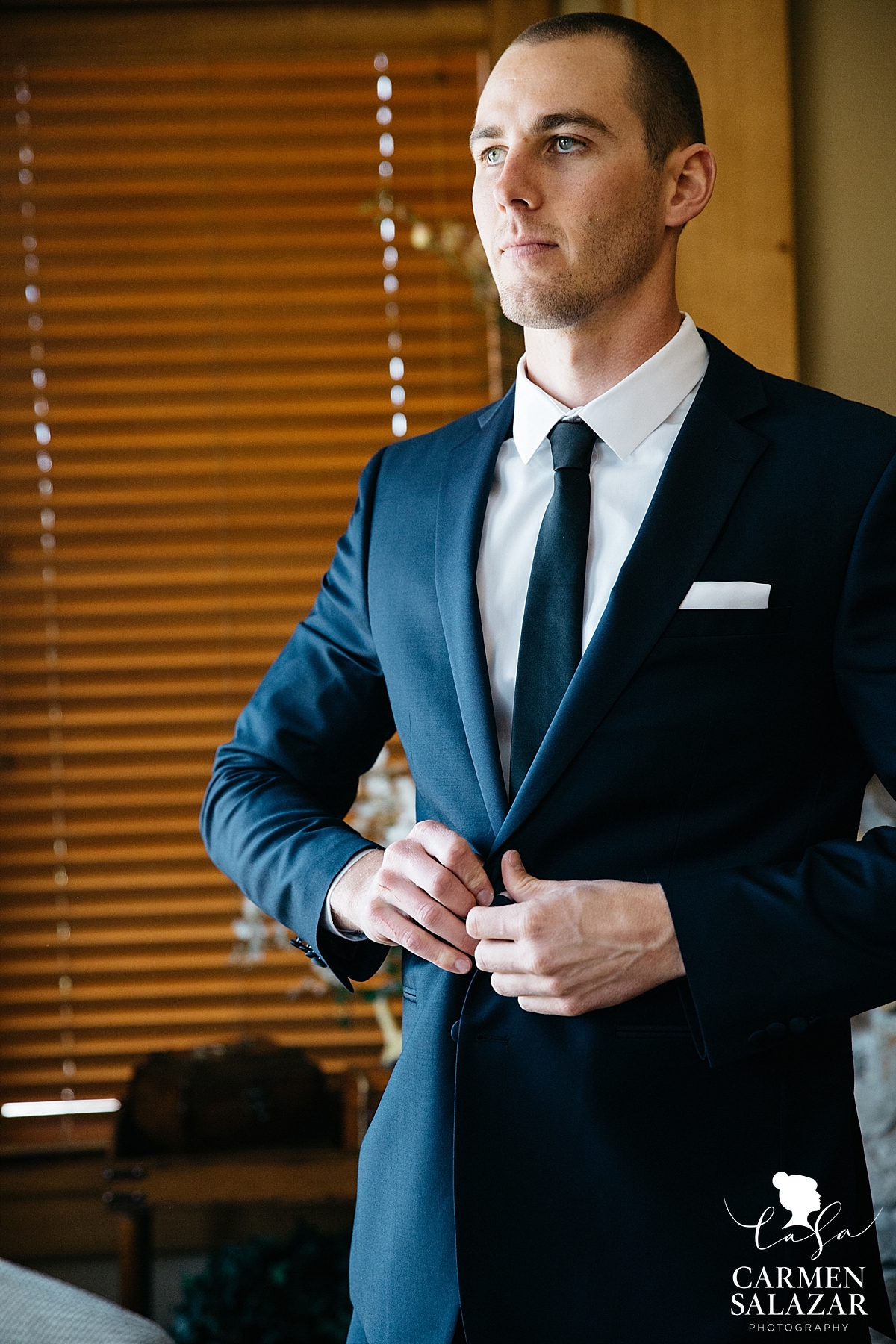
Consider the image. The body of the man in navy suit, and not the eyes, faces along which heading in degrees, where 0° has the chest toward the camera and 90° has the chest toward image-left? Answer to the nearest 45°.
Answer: approximately 45°

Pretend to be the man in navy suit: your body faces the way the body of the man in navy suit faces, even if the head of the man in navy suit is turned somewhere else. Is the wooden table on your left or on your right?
on your right
